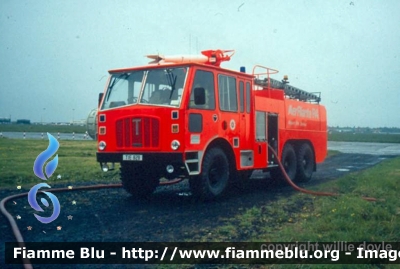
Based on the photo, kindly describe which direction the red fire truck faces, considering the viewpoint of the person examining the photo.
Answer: facing the viewer and to the left of the viewer
